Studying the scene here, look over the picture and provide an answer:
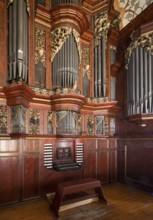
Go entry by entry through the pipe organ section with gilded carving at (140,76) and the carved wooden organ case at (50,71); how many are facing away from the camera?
0

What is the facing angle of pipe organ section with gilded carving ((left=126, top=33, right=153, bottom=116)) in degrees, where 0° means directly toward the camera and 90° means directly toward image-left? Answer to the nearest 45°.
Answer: approximately 45°
